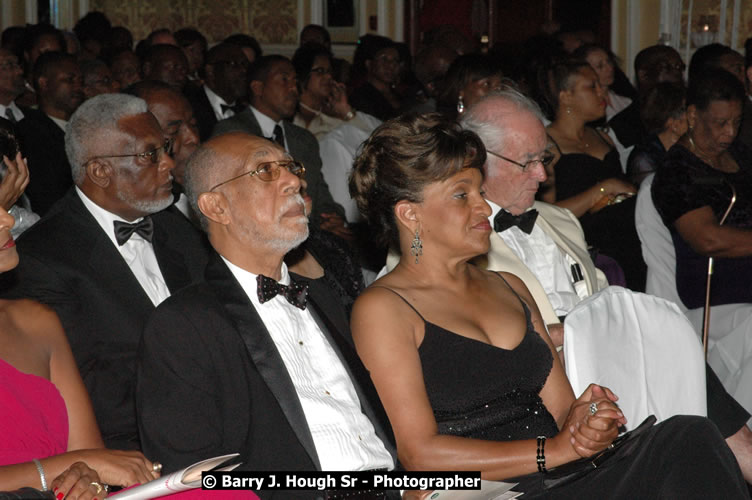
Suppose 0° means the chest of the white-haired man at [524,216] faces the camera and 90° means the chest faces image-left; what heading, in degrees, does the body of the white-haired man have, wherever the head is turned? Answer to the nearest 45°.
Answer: approximately 315°

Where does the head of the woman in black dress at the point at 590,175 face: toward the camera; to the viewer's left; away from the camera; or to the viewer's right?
to the viewer's right

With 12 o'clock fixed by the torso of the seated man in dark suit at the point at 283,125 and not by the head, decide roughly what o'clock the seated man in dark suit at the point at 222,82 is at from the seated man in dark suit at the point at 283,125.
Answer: the seated man in dark suit at the point at 222,82 is roughly at 7 o'clock from the seated man in dark suit at the point at 283,125.

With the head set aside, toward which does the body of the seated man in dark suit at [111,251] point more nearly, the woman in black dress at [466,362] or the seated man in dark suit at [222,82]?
the woman in black dress

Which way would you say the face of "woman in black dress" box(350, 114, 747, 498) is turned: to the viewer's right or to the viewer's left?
to the viewer's right

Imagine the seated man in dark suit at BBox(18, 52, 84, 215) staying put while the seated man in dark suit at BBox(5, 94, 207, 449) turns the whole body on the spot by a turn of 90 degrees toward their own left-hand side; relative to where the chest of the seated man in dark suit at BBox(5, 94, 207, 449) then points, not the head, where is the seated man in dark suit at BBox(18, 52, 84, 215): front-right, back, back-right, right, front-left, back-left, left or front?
front-left

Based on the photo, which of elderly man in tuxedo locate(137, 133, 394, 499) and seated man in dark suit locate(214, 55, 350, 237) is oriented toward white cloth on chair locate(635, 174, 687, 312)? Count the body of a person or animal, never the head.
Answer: the seated man in dark suit

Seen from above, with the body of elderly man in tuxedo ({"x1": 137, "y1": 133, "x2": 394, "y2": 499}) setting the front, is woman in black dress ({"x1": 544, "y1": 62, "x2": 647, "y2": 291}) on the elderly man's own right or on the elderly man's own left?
on the elderly man's own left

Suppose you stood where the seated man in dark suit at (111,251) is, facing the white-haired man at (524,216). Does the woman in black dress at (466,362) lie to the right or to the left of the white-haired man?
right

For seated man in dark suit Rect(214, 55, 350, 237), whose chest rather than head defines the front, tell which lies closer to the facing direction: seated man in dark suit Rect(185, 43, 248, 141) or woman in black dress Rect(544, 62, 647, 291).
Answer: the woman in black dress
